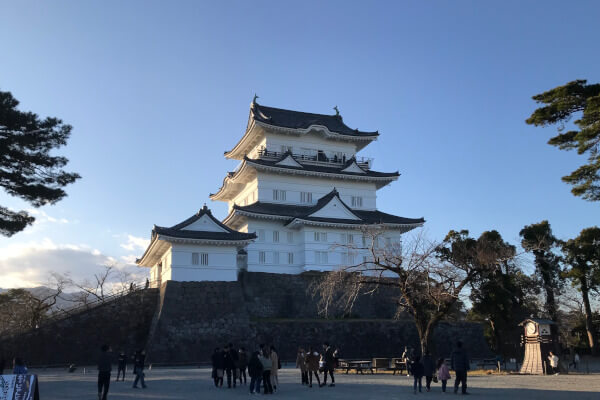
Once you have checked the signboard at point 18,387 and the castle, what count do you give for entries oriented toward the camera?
2

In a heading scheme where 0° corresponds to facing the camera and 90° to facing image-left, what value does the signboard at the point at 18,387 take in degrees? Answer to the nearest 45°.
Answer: approximately 0°

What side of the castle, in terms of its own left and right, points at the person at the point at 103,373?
front

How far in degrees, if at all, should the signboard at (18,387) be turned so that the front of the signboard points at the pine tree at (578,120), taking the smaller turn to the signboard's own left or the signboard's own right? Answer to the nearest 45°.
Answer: approximately 90° to the signboard's own left

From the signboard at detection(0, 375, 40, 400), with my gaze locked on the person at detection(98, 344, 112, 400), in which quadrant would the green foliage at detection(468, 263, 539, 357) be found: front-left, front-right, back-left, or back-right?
front-right

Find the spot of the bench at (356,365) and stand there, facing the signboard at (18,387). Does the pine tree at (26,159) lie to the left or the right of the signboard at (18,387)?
right

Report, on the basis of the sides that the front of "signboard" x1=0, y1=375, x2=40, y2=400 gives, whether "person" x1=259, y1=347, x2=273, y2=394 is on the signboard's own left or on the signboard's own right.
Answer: on the signboard's own left

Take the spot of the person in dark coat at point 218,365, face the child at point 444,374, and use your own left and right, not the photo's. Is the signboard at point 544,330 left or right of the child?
left

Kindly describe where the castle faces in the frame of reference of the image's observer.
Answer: facing the viewer

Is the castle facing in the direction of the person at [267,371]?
yes

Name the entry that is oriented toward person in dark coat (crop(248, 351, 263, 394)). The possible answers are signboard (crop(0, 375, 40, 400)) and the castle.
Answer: the castle
